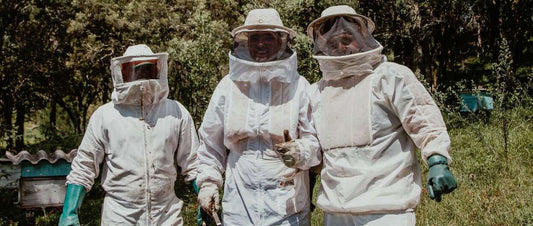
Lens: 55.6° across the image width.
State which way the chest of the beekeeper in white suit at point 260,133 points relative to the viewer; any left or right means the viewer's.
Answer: facing the viewer

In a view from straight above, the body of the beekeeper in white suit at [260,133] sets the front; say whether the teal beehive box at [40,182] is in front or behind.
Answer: behind

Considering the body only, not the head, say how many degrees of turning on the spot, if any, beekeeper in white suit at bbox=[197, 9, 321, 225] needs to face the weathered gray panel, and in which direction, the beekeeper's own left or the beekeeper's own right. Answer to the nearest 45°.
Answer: approximately 135° to the beekeeper's own right

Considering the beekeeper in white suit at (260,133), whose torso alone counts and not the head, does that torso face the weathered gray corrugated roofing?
no
